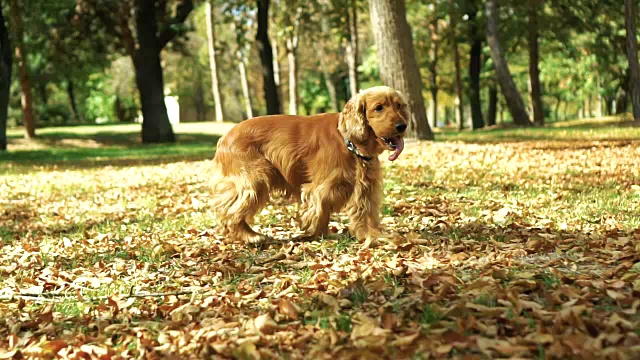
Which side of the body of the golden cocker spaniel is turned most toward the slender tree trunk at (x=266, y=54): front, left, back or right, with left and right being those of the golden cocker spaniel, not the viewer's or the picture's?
left

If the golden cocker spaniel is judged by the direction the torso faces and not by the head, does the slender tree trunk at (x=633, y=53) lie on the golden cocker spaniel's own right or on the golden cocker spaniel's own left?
on the golden cocker spaniel's own left

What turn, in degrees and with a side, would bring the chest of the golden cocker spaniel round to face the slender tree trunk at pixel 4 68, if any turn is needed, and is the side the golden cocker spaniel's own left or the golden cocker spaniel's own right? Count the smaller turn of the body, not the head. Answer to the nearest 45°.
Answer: approximately 135° to the golden cocker spaniel's own left

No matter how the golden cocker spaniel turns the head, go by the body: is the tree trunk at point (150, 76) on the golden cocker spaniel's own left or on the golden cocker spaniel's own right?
on the golden cocker spaniel's own left

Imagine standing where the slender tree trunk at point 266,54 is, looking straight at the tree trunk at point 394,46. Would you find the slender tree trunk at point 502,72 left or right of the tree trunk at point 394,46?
left

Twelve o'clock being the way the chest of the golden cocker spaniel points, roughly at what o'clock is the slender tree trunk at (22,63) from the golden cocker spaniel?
The slender tree trunk is roughly at 8 o'clock from the golden cocker spaniel.

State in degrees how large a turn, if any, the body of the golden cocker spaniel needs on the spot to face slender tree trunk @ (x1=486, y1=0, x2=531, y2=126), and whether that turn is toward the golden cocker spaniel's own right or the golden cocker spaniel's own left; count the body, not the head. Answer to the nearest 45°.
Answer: approximately 90° to the golden cocker spaniel's own left

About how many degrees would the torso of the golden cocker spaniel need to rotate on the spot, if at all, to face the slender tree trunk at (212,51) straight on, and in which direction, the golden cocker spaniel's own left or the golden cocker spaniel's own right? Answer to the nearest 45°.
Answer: approximately 90° to the golden cocker spaniel's own left

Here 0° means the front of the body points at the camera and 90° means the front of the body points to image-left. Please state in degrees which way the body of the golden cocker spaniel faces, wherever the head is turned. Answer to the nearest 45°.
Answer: approximately 270°
